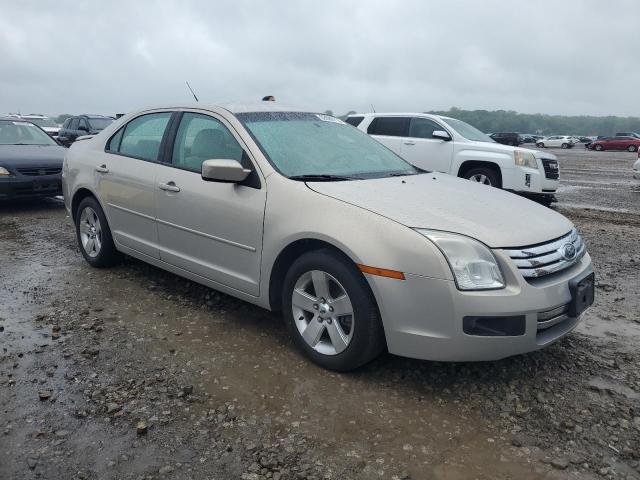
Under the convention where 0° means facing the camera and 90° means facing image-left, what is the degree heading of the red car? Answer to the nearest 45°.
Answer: approximately 90°

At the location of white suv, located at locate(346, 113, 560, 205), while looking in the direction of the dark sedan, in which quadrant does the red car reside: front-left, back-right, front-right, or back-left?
back-right

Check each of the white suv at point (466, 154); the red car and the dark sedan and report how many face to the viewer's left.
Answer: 1

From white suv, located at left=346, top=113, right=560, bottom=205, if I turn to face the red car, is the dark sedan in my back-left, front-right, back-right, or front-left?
back-left

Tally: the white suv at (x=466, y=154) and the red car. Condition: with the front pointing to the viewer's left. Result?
1

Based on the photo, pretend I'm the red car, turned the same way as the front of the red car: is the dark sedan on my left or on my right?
on my left

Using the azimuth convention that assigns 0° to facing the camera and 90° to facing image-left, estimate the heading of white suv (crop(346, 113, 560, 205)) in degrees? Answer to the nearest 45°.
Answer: approximately 315°
